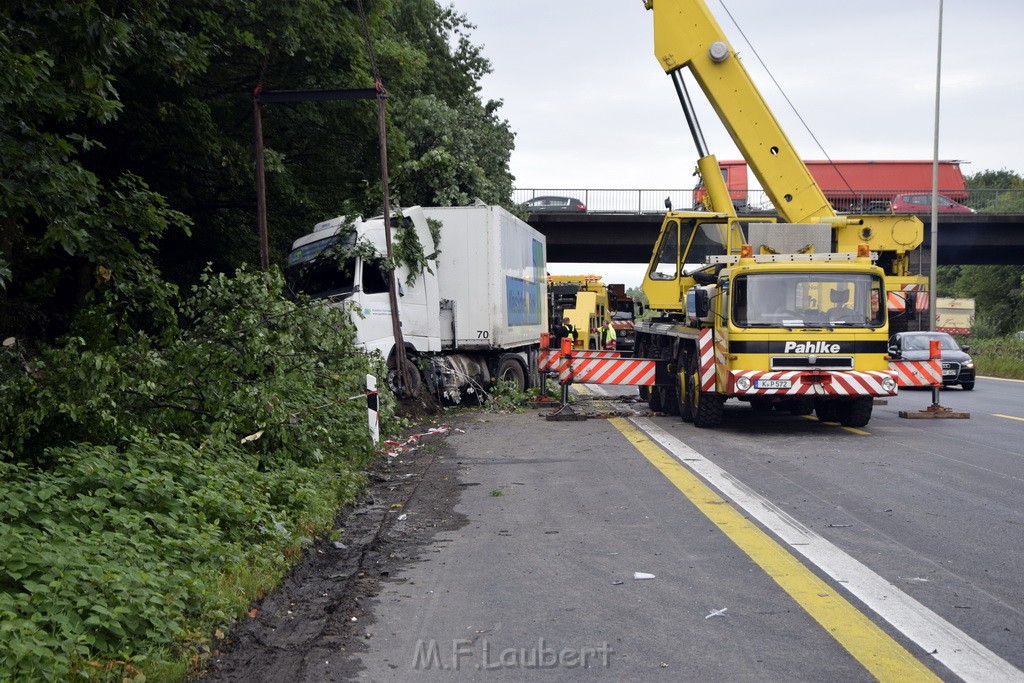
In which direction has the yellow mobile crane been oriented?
toward the camera

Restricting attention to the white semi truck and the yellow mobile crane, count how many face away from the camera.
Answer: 0

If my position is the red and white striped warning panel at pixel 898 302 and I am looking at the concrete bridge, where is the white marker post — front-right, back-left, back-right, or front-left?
back-left

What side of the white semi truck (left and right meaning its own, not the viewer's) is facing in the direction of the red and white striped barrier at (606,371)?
left

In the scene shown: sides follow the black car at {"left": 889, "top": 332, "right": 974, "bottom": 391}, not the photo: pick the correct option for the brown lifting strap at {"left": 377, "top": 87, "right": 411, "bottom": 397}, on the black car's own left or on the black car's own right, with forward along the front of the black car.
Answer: on the black car's own right

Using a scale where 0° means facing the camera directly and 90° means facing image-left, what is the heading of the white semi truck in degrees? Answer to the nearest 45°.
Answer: approximately 45°

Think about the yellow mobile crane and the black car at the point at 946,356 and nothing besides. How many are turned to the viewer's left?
0

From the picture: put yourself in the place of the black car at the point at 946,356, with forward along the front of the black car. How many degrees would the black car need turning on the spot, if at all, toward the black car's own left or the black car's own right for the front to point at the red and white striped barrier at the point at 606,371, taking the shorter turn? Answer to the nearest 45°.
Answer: approximately 90° to the black car's own right

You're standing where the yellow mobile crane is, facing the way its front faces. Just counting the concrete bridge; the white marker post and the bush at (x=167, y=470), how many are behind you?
1

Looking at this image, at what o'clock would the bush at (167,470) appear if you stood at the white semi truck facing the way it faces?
The bush is roughly at 11 o'clock from the white semi truck.

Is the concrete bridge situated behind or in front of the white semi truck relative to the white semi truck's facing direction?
behind

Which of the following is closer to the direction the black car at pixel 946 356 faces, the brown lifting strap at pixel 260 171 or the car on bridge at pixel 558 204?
the brown lifting strap

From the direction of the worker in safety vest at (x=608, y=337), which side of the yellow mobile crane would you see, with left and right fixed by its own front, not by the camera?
back

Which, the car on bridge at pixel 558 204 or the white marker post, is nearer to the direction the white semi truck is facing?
the white marker post
